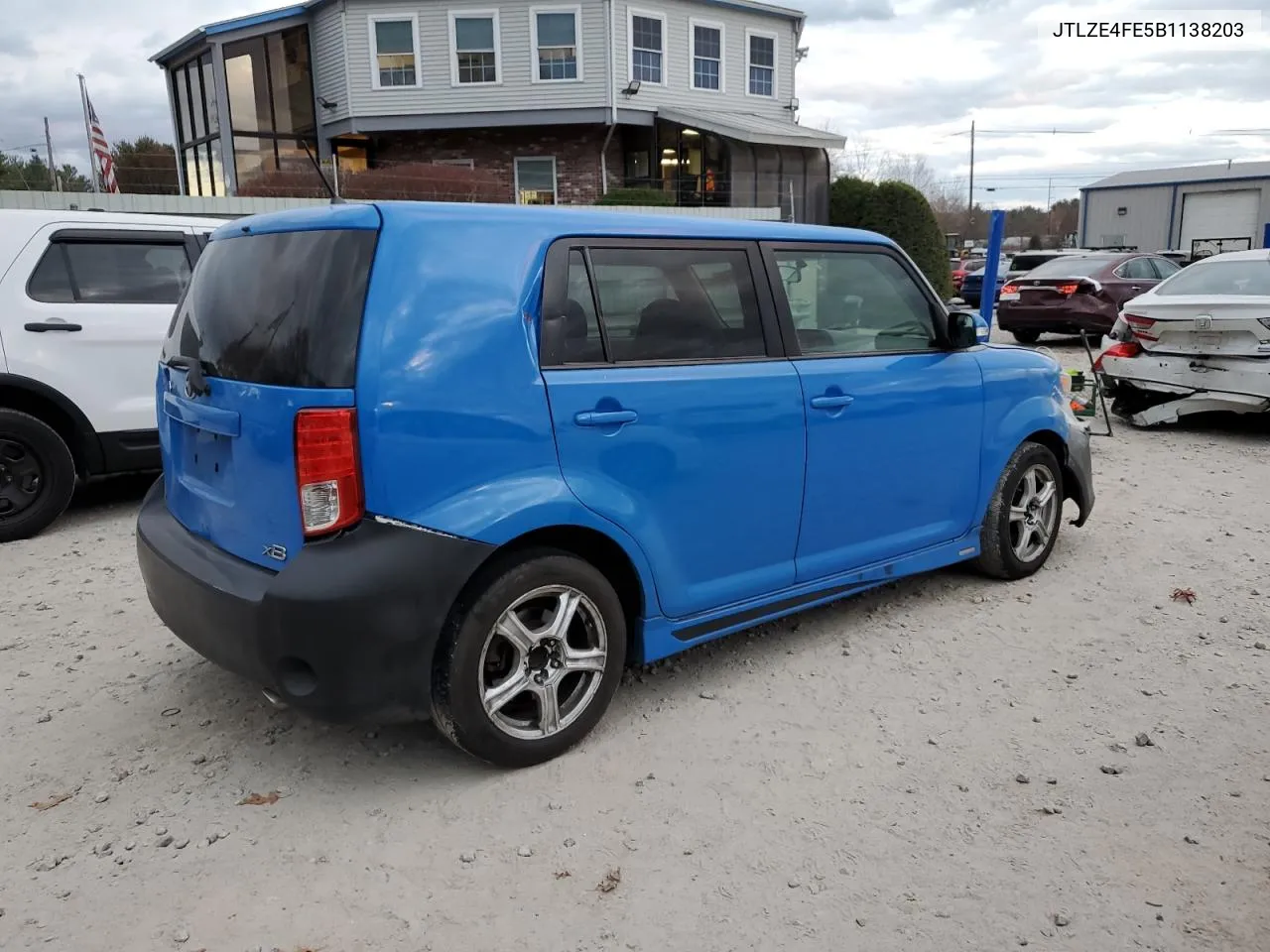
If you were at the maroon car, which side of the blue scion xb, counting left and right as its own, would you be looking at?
front

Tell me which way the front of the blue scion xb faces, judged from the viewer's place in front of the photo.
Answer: facing away from the viewer and to the right of the viewer

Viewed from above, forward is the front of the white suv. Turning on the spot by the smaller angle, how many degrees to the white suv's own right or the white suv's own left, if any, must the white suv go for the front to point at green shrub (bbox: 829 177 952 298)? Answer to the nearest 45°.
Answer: approximately 45° to the white suv's own left

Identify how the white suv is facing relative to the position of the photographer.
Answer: facing to the right of the viewer

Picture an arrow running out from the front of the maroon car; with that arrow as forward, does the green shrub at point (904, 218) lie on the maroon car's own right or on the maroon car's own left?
on the maroon car's own left

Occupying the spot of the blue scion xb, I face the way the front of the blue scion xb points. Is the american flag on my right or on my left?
on my left

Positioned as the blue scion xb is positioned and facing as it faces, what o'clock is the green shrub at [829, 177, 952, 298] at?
The green shrub is roughly at 11 o'clock from the blue scion xb.

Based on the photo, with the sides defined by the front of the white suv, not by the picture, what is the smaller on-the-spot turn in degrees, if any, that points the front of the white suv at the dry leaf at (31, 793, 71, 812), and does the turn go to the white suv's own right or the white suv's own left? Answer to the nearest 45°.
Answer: approximately 90° to the white suv's own right

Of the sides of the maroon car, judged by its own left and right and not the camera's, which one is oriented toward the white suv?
back

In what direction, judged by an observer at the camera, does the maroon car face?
facing away from the viewer and to the right of the viewer

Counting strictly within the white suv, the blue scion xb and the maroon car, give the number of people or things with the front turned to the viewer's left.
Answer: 0

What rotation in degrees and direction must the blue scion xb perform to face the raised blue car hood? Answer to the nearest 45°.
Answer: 0° — it already faces it

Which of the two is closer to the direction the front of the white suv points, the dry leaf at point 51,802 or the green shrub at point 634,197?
the green shrub

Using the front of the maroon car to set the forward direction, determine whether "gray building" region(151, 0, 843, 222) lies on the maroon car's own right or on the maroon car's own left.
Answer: on the maroon car's own left
